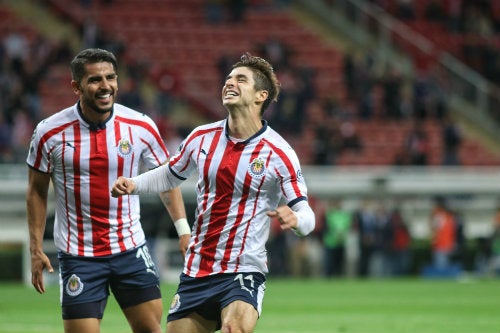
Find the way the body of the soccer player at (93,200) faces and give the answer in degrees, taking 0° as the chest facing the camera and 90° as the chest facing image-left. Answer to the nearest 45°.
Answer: approximately 0°

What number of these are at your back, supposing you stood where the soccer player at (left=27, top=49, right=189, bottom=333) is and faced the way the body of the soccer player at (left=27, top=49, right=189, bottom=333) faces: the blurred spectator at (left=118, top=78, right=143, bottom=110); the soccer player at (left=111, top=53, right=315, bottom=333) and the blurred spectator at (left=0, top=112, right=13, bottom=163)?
2

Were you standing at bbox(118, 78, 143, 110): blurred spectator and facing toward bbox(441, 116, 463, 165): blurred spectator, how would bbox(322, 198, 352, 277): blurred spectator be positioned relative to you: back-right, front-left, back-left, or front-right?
front-right

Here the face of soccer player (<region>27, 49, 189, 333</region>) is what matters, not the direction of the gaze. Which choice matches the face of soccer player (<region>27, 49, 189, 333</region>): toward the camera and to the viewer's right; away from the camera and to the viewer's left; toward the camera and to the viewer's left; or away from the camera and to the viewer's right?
toward the camera and to the viewer's right

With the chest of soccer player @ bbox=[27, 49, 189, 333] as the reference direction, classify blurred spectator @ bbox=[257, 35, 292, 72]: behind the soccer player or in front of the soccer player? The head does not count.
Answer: behind

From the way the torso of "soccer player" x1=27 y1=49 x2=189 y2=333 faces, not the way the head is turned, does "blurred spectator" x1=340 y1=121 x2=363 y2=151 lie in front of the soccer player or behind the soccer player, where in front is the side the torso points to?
behind

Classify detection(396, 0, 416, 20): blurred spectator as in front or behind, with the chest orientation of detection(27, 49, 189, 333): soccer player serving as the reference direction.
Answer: behind
